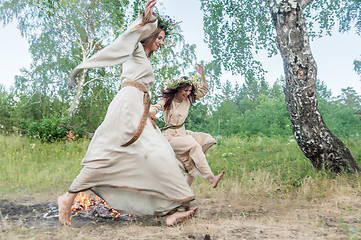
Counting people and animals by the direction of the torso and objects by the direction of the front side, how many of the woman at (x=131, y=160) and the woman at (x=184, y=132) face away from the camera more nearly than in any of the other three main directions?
0

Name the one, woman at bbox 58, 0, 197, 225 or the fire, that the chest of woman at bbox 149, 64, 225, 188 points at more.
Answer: the woman

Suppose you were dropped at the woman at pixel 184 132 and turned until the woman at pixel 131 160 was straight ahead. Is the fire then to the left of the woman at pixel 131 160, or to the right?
right

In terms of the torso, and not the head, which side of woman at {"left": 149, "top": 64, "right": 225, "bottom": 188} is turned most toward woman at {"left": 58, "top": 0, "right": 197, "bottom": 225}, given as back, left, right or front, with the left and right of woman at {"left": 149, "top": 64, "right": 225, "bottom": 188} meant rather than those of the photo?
right
